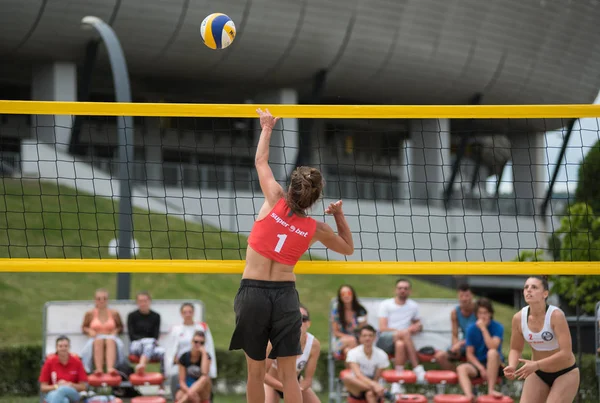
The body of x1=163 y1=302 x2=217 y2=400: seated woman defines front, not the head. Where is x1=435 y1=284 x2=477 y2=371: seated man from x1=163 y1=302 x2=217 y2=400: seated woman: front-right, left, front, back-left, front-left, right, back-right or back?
left

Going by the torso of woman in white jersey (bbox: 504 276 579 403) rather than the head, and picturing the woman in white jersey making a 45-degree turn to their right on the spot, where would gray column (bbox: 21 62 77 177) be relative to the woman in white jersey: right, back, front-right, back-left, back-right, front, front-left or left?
front-right

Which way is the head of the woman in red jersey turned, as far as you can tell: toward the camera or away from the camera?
away from the camera

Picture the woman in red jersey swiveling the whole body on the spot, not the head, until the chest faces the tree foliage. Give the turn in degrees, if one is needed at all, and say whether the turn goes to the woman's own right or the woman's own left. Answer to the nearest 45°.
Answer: approximately 45° to the woman's own right

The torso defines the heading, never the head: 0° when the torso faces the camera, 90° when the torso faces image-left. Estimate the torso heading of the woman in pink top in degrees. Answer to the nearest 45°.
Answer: approximately 0°

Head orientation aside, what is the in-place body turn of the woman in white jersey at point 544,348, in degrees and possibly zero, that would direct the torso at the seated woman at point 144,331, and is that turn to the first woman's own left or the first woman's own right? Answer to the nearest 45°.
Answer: approximately 90° to the first woman's own right

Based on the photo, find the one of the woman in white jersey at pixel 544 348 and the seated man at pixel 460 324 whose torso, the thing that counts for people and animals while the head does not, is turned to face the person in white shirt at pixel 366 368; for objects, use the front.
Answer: the seated man

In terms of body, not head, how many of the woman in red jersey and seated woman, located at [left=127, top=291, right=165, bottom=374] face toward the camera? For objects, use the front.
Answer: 1

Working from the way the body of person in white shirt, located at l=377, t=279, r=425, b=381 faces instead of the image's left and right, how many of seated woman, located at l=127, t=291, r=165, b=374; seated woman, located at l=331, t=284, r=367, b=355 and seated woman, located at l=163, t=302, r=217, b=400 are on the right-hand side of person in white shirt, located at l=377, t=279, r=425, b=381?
3

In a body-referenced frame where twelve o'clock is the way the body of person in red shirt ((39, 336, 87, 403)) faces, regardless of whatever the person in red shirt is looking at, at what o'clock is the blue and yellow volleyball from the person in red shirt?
The blue and yellow volleyball is roughly at 11 o'clock from the person in red shirt.

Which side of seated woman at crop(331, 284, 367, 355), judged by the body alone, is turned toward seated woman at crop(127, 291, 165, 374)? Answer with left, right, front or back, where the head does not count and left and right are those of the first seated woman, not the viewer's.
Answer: right

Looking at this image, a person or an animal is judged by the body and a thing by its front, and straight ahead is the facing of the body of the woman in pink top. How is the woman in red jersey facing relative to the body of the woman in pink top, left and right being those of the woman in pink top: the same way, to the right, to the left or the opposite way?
the opposite way

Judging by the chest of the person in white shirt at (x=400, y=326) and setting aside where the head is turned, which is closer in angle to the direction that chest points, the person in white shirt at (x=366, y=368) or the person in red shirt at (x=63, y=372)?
the person in white shirt

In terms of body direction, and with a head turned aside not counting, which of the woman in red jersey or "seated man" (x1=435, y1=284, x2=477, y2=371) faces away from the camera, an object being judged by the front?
the woman in red jersey
